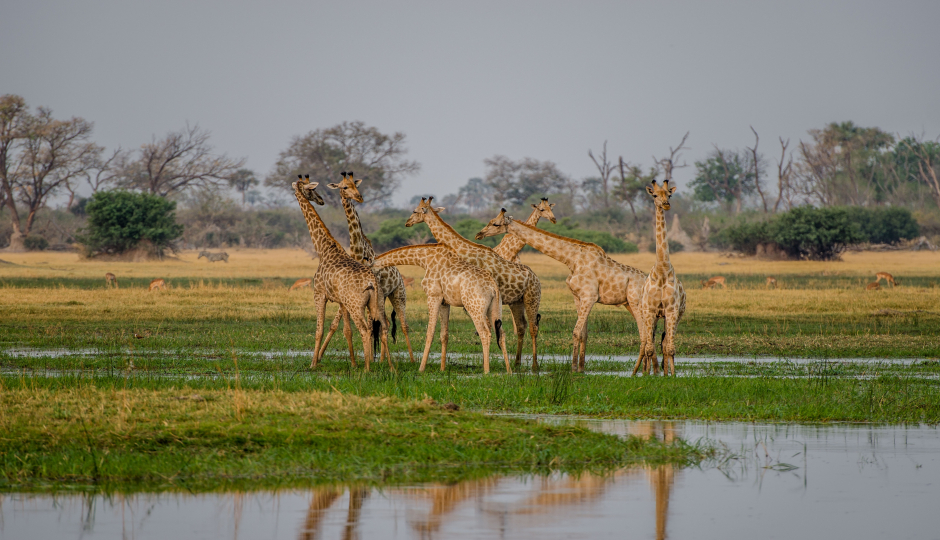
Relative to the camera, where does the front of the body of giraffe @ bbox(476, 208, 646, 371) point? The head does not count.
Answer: to the viewer's left

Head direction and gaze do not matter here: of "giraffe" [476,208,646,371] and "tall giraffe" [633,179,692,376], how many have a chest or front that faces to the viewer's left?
1

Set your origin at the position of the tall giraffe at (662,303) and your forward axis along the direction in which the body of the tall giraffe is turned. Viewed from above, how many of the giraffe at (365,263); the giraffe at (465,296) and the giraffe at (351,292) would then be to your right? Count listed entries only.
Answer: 3

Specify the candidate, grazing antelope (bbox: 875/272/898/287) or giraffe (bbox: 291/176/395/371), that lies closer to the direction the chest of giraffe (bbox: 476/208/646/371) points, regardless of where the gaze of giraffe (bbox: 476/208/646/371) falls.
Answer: the giraffe

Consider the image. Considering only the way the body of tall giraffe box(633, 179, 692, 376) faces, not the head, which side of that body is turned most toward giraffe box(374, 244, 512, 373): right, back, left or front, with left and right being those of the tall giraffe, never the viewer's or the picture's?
right

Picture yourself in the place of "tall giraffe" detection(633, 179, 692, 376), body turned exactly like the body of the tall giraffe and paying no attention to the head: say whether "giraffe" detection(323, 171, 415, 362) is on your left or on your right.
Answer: on your right

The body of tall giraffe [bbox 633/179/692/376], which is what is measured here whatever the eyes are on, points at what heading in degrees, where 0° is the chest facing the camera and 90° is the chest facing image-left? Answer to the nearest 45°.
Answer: approximately 0°

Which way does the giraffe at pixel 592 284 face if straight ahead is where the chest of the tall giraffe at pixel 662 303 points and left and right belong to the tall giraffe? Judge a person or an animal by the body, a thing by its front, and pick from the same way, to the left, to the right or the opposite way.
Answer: to the right
